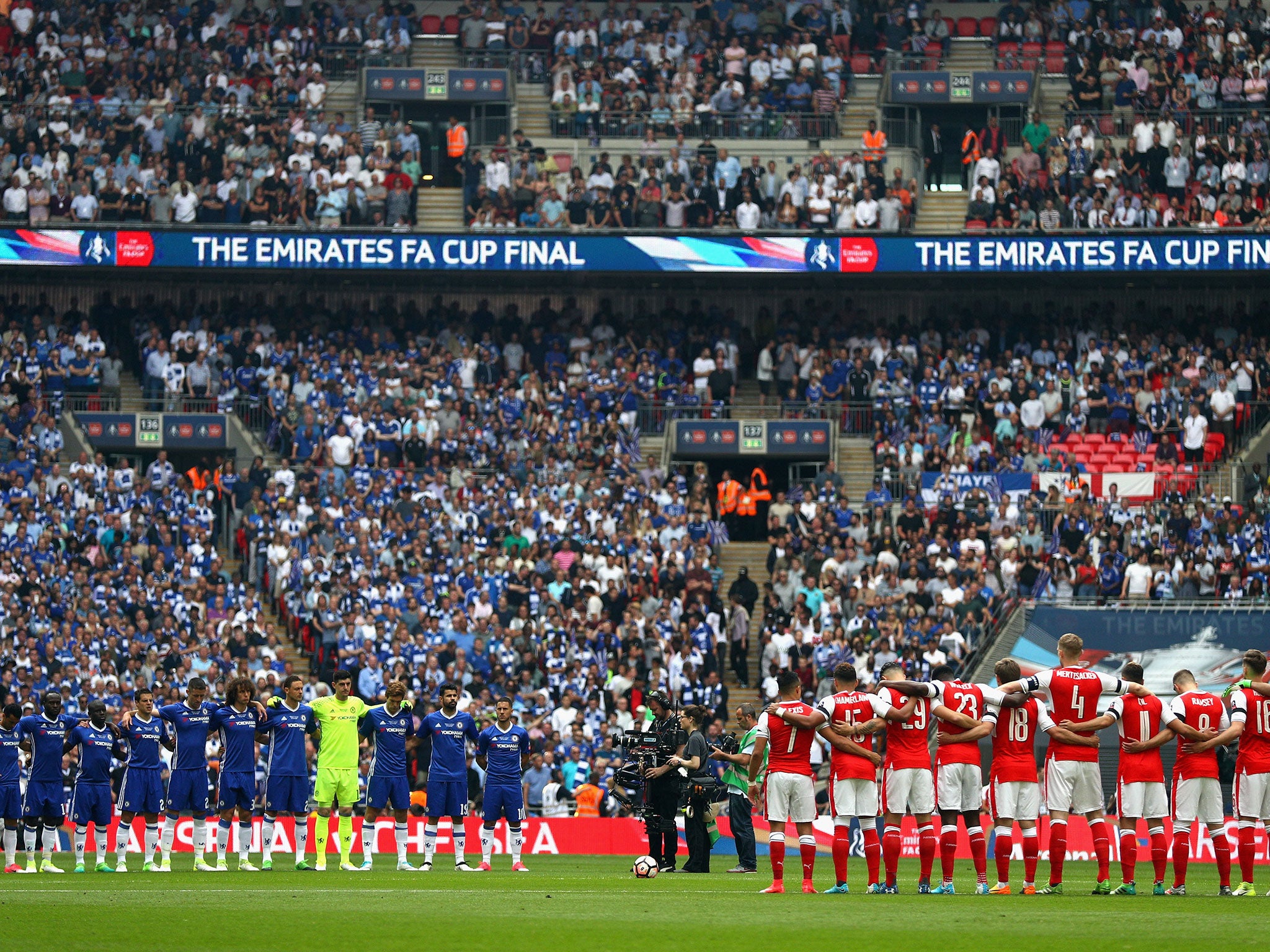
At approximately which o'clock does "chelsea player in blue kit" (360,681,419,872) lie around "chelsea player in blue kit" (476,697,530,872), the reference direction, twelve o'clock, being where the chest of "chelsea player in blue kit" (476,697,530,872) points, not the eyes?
"chelsea player in blue kit" (360,681,419,872) is roughly at 3 o'clock from "chelsea player in blue kit" (476,697,530,872).

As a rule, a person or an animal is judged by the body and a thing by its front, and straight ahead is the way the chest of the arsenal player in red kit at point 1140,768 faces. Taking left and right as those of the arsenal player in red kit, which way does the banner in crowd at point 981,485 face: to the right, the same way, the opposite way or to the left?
the opposite way

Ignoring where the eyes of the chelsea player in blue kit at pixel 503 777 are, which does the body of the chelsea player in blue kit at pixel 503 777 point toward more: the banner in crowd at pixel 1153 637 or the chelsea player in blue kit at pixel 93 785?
the chelsea player in blue kit

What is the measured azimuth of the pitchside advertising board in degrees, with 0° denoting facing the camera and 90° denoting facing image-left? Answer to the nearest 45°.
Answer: approximately 0°

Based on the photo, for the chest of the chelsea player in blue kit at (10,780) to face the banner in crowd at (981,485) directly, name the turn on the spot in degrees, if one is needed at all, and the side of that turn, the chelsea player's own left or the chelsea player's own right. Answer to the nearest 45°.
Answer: approximately 135° to the chelsea player's own left

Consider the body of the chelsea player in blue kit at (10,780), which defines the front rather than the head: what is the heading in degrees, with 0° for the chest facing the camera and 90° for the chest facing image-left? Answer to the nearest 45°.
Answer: approximately 0°

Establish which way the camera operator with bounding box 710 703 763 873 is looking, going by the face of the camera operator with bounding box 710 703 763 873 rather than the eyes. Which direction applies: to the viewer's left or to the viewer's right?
to the viewer's left

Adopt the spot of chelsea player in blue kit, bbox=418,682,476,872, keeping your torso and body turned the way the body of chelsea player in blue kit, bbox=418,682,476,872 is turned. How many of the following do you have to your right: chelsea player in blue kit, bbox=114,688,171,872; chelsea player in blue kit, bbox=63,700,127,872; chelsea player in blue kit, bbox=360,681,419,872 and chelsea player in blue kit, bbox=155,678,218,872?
4

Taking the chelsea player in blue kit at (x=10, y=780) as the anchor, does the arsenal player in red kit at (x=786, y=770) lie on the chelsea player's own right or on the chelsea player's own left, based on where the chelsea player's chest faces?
on the chelsea player's own left

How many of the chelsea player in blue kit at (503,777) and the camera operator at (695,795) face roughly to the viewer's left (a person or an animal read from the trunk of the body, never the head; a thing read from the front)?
1

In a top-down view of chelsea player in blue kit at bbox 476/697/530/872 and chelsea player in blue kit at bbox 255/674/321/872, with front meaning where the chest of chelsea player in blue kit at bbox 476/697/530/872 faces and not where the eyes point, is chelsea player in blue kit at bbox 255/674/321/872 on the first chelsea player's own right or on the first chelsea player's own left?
on the first chelsea player's own right

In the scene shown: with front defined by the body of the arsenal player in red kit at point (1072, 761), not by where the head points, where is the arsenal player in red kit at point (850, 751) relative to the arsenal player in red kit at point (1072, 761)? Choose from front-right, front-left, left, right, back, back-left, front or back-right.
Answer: left

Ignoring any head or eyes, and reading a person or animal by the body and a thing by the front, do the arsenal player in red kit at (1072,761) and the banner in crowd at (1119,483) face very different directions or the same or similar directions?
very different directions
